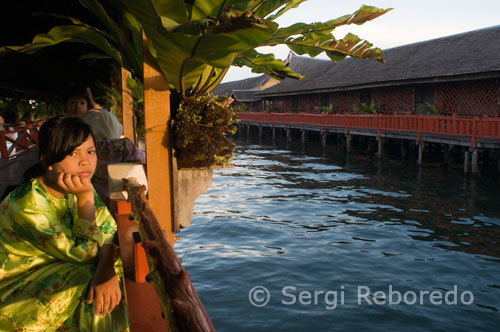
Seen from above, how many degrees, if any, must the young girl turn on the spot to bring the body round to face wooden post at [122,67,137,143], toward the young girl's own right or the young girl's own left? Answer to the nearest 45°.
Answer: approximately 135° to the young girl's own left

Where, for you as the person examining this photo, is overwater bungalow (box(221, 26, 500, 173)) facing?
facing the viewer and to the left of the viewer

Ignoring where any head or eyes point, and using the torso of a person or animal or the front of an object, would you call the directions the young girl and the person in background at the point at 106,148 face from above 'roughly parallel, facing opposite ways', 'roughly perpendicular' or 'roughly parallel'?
roughly perpendicular

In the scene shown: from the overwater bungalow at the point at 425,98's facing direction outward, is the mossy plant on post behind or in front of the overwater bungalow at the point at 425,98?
in front

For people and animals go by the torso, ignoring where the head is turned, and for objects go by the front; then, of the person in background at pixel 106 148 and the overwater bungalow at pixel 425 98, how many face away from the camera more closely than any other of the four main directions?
0

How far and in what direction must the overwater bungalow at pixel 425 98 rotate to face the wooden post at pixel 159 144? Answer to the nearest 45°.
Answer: approximately 45° to its left

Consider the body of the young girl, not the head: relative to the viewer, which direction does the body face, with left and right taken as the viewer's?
facing the viewer and to the right of the viewer

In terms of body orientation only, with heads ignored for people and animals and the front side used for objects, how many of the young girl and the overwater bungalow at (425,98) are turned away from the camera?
0

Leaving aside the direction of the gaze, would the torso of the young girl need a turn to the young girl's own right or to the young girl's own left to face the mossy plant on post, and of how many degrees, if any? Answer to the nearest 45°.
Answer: approximately 90° to the young girl's own left
